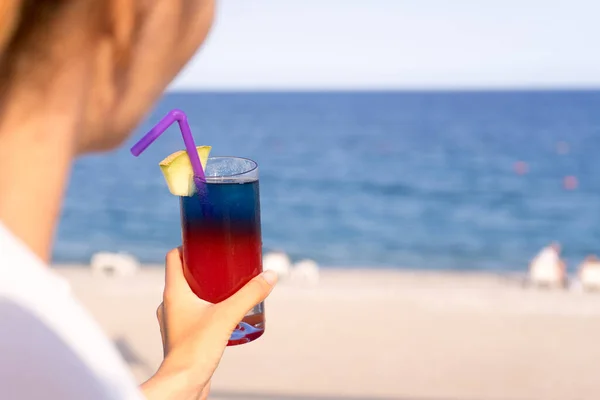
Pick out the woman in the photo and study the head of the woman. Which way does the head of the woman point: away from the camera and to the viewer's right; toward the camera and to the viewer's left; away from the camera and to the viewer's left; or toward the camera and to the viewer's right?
away from the camera and to the viewer's right

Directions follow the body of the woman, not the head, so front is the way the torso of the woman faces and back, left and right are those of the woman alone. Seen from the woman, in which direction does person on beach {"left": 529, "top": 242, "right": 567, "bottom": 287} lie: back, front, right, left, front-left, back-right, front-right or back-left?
front

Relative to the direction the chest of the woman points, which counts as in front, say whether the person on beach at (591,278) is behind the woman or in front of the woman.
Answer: in front

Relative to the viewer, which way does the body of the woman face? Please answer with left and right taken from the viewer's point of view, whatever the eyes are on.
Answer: facing away from the viewer and to the right of the viewer
